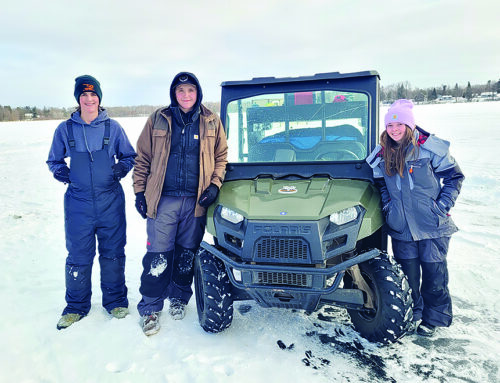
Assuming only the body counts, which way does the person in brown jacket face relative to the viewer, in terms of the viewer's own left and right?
facing the viewer

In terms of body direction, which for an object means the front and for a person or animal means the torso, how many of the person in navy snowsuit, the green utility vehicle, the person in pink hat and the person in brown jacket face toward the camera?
4

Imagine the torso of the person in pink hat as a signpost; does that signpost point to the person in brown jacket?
no

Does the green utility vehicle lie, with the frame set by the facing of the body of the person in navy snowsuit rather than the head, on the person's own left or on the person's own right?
on the person's own left

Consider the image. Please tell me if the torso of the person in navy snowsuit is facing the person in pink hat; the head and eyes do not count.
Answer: no

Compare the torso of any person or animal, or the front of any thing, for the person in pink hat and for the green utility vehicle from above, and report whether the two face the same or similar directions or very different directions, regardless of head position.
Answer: same or similar directions

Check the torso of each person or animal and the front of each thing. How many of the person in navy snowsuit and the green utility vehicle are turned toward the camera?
2

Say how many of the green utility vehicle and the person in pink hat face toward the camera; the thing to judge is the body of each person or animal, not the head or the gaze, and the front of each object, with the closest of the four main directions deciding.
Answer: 2

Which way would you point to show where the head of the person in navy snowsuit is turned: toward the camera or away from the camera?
toward the camera

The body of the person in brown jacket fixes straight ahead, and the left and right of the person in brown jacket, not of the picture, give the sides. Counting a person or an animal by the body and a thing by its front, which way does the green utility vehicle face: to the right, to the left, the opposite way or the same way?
the same way

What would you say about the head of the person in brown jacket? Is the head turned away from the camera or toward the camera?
toward the camera

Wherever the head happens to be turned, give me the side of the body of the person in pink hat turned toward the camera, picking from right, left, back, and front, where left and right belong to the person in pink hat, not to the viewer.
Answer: front

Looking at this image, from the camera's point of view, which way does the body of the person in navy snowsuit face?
toward the camera

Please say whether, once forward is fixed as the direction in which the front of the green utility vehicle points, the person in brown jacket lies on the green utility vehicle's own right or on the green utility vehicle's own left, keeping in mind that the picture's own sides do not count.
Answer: on the green utility vehicle's own right
